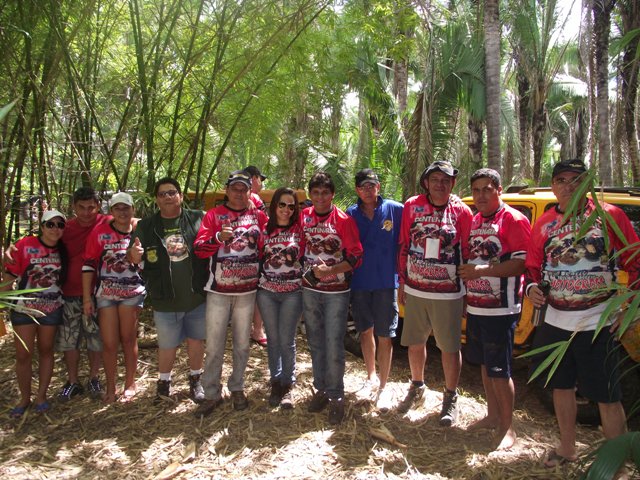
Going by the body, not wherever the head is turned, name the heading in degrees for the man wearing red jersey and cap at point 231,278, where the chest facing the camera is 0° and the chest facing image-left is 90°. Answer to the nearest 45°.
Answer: approximately 0°

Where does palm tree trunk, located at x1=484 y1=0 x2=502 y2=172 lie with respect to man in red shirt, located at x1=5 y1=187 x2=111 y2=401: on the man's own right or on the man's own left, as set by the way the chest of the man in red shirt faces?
on the man's own left
